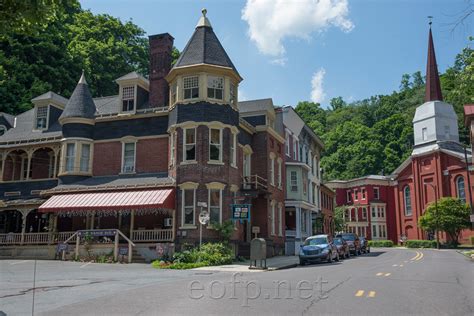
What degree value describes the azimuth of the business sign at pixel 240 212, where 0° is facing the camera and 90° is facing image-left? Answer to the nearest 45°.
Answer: approximately 0°

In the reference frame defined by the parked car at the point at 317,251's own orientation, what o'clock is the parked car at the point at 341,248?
the parked car at the point at 341,248 is roughly at 5 o'clock from the parked car at the point at 317,251.

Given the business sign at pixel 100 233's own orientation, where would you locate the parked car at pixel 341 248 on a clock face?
The parked car is roughly at 9 o'clock from the business sign.

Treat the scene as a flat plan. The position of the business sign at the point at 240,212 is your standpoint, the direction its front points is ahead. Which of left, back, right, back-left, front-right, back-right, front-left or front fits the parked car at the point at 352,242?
back-left

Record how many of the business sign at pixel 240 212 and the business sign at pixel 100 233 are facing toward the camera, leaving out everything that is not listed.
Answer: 2

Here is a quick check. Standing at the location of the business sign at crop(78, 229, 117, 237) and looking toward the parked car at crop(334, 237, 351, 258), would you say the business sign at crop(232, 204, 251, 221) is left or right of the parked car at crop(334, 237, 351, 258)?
right

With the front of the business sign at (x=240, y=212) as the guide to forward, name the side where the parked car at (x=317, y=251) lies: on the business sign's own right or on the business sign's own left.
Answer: on the business sign's own left

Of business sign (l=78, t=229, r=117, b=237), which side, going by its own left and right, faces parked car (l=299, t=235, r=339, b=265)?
left
